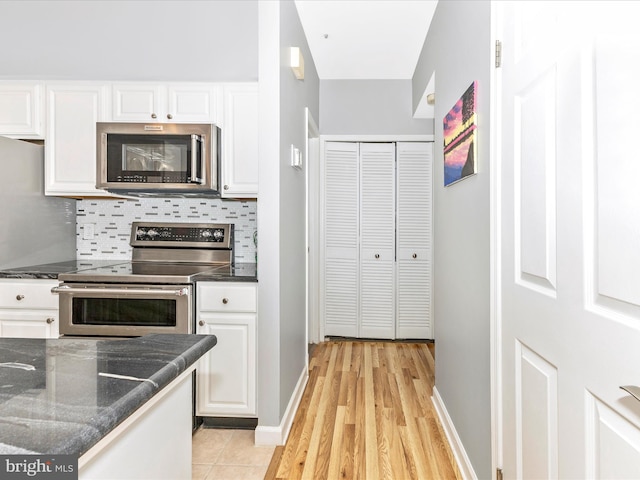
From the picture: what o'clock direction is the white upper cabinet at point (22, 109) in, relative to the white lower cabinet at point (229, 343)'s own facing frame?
The white upper cabinet is roughly at 4 o'clock from the white lower cabinet.

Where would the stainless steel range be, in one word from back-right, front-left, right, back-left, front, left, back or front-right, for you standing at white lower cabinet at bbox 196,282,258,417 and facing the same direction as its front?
right

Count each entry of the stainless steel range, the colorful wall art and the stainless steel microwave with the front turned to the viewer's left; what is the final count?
1

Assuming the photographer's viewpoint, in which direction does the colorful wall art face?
facing to the left of the viewer

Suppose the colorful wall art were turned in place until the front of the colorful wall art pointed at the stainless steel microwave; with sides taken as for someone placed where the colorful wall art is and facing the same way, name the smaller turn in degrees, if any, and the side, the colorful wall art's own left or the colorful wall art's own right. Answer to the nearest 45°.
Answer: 0° — it already faces it

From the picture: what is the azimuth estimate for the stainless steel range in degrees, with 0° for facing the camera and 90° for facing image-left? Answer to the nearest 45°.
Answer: approximately 0°

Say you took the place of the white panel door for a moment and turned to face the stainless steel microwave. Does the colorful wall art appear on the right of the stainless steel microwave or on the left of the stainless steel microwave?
right

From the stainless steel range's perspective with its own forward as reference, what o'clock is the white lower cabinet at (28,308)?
The white lower cabinet is roughly at 4 o'clock from the stainless steel range.

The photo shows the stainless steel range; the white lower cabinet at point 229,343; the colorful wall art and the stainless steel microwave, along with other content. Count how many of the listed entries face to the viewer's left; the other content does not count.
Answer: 1
